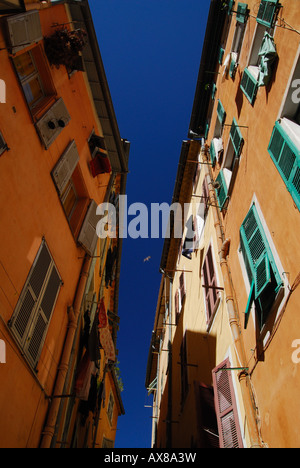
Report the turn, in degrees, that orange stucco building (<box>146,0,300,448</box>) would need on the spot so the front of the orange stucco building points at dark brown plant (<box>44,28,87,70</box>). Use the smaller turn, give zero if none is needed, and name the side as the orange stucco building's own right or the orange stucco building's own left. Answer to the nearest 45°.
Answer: approximately 45° to the orange stucco building's own left

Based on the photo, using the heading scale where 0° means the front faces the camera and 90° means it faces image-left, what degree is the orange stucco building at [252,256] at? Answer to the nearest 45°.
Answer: approximately 90°

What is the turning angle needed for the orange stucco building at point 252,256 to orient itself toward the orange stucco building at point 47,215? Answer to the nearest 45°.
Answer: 0° — it already faces it
